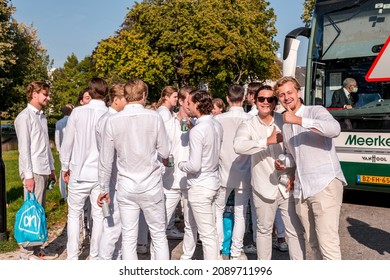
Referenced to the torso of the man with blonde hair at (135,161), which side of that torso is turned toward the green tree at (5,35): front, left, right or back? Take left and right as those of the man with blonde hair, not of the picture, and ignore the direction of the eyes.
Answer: front

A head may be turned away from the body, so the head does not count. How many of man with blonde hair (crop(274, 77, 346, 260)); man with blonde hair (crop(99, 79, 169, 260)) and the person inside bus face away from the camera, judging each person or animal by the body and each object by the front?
1

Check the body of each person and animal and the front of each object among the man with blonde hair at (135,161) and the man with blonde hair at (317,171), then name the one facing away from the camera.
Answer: the man with blonde hair at (135,161)

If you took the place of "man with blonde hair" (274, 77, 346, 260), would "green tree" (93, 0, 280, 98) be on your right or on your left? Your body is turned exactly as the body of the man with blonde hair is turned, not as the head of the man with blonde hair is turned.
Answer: on your right

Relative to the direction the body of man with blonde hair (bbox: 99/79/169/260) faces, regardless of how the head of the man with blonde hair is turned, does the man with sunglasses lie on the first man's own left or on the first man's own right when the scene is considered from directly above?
on the first man's own right

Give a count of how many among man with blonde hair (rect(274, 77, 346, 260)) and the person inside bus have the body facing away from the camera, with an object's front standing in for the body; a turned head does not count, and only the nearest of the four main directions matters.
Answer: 0

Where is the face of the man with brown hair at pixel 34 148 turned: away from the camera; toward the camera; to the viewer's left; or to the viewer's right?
to the viewer's right

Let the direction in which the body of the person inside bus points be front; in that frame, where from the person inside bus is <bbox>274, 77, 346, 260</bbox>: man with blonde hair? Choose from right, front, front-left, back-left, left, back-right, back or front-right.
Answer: front-right

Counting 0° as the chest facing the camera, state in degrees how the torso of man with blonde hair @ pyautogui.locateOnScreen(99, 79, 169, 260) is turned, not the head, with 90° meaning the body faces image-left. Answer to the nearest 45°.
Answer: approximately 180°

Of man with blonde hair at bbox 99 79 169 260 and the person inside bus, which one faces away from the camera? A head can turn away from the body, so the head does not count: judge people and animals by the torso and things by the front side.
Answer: the man with blonde hair

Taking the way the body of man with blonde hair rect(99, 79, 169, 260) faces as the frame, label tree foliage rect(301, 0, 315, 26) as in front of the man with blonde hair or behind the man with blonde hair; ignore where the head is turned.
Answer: in front

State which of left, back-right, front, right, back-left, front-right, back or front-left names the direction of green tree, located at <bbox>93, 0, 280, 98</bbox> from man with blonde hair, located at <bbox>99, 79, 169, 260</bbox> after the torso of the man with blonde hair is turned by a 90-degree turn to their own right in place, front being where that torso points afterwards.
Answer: left

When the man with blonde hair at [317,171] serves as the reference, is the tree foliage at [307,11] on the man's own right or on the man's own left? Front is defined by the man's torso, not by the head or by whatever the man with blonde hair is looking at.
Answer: on the man's own right
